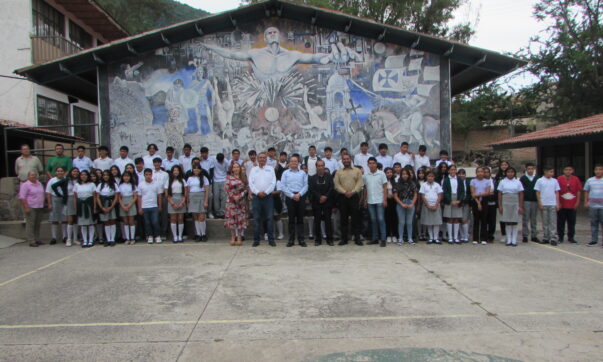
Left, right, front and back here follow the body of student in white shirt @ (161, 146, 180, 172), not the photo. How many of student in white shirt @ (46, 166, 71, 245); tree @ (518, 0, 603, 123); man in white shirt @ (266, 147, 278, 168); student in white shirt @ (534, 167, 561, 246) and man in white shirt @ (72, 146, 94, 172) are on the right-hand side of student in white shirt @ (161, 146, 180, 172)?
2

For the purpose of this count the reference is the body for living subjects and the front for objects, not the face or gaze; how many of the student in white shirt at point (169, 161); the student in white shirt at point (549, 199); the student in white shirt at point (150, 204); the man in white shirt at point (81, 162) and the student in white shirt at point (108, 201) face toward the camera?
5

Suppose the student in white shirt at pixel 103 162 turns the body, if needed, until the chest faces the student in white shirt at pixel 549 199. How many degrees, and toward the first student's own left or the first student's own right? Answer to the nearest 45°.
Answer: approximately 45° to the first student's own left

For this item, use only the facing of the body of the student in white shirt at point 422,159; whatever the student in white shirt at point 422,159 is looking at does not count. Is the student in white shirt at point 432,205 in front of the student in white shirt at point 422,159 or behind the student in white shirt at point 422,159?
in front

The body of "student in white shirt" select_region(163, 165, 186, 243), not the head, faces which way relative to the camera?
toward the camera

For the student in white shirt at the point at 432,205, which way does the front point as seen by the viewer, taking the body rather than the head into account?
toward the camera

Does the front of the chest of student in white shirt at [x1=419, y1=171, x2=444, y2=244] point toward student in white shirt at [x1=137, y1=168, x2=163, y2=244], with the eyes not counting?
no

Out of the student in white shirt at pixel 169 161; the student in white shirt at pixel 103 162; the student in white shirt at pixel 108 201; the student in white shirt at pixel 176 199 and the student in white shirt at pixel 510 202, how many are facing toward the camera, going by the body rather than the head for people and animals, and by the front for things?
5

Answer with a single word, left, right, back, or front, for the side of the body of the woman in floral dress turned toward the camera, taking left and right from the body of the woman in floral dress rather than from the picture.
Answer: front

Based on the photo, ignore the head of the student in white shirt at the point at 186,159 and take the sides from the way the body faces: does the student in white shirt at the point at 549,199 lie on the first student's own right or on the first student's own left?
on the first student's own left

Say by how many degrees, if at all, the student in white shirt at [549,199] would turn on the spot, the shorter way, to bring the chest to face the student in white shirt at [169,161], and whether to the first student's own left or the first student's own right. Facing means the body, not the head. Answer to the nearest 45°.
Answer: approximately 45° to the first student's own right

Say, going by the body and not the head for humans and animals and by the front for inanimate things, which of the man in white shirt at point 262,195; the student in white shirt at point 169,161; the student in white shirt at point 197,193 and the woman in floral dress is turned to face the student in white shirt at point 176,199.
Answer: the student in white shirt at point 169,161

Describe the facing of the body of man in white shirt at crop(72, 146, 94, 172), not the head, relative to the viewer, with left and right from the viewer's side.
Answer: facing the viewer

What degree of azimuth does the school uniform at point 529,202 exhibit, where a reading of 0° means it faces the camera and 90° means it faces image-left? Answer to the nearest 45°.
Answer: approximately 0°

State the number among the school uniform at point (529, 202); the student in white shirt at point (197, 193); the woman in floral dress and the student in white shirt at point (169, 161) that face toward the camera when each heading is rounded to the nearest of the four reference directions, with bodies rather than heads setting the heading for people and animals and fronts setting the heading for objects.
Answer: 4

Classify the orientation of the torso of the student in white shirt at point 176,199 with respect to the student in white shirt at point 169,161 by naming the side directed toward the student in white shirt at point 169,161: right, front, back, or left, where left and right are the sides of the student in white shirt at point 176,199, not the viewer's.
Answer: back

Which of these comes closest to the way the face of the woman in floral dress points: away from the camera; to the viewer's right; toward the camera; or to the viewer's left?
toward the camera

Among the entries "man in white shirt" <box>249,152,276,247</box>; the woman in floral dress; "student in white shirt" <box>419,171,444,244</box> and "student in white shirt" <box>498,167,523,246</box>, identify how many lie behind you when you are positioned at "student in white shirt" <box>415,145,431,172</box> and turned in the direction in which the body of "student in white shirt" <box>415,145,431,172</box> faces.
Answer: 0

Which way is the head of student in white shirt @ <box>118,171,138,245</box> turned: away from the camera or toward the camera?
toward the camera

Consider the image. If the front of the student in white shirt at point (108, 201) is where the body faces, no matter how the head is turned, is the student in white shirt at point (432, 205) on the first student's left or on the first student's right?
on the first student's left

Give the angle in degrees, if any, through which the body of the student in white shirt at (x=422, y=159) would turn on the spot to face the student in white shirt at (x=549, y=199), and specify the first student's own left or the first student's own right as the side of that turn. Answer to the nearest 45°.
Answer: approximately 90° to the first student's own left
